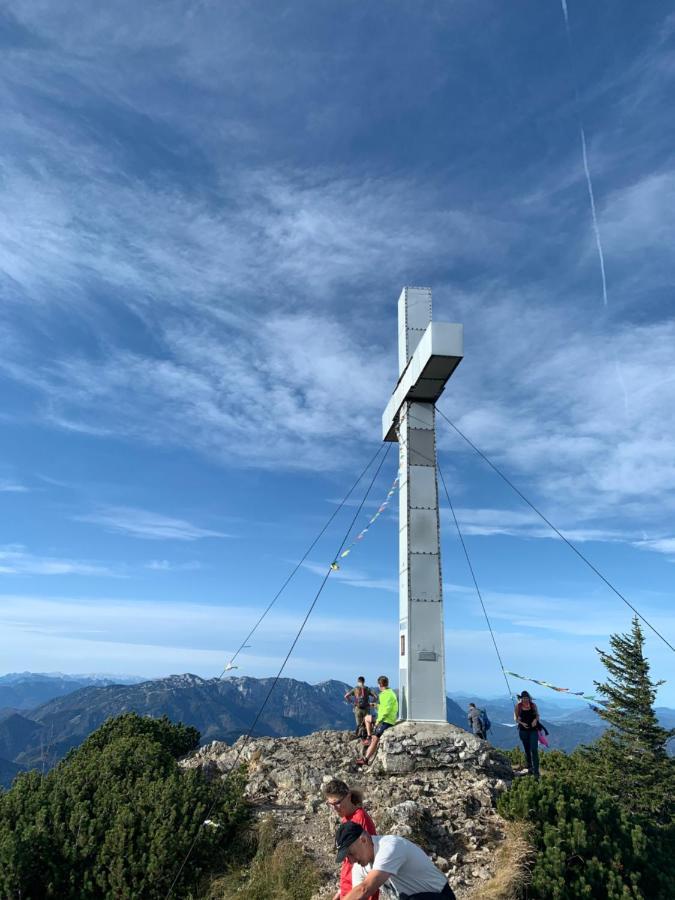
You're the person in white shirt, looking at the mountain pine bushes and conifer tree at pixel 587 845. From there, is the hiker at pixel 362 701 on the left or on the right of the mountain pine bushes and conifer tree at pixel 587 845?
left

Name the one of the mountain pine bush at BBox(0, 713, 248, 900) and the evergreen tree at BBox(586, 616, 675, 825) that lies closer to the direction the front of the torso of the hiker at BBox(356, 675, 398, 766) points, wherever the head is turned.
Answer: the mountain pine bush

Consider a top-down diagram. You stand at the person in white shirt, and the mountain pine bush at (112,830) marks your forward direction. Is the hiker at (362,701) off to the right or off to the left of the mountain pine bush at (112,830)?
right

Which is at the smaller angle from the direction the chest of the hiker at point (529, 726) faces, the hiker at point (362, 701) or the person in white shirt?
the person in white shirt

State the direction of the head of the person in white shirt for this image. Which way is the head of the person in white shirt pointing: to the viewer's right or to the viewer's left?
to the viewer's left

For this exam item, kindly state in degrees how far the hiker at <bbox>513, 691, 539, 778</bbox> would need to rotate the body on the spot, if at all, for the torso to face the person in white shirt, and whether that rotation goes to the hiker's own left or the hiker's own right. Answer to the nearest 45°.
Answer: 0° — they already face them

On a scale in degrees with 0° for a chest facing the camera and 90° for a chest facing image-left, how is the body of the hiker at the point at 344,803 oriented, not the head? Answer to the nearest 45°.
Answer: approximately 45°

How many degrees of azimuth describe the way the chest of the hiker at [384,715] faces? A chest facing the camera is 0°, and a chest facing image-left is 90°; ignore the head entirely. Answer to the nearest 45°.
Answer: approximately 90°

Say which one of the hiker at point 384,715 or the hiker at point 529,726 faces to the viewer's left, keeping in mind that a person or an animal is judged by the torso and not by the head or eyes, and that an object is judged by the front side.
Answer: the hiker at point 384,715

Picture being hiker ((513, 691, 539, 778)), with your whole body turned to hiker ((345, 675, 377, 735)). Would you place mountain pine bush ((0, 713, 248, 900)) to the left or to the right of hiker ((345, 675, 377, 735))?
left

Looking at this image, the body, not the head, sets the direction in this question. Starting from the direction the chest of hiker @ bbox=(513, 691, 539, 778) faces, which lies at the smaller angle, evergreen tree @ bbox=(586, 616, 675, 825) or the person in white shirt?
the person in white shirt
